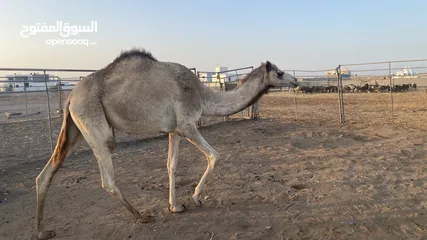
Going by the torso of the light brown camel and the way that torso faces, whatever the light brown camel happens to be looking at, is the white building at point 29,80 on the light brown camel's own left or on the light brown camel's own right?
on the light brown camel's own left

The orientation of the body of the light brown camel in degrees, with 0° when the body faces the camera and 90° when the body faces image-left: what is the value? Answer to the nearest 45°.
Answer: approximately 270°
